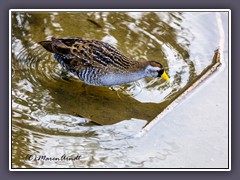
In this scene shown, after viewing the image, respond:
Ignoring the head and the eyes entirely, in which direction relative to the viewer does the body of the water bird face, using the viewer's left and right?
facing to the right of the viewer
